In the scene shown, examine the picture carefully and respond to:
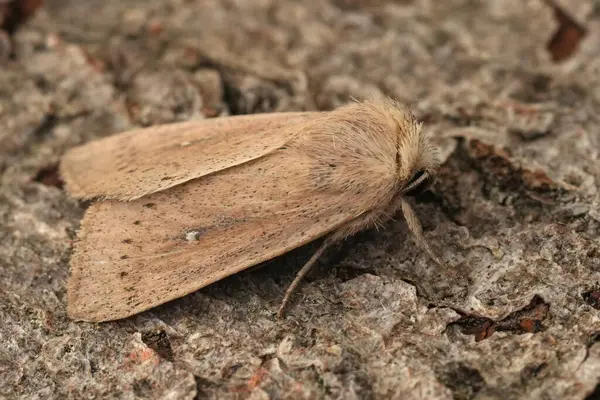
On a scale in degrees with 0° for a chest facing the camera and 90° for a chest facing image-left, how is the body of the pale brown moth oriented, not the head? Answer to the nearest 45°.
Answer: approximately 270°
